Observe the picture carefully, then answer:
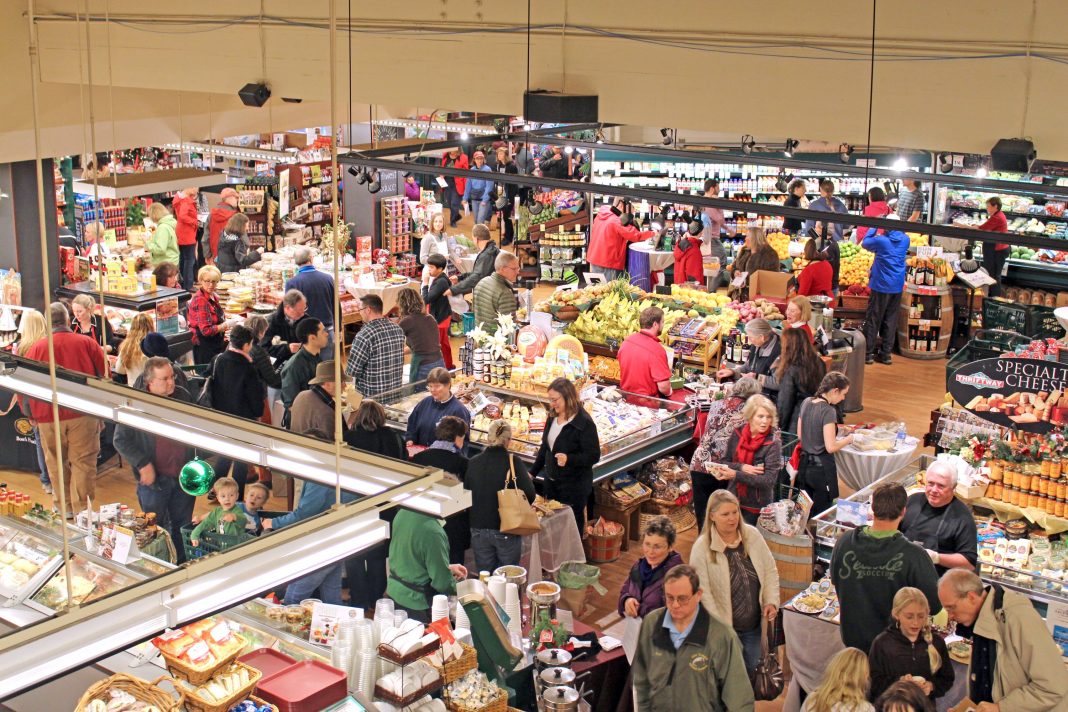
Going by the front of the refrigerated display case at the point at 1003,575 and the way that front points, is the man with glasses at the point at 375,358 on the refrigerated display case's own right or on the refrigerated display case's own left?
on the refrigerated display case's own right

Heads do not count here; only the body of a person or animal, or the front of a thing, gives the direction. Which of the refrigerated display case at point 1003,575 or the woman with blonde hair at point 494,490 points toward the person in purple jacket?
the refrigerated display case

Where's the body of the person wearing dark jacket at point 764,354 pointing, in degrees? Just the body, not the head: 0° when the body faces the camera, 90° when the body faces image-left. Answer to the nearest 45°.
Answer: approximately 45°

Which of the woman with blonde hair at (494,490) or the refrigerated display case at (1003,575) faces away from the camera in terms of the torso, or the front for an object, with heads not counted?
the woman with blonde hair

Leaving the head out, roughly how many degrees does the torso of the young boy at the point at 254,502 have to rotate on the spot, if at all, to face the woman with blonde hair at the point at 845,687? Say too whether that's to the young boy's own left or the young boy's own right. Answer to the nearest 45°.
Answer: approximately 45° to the young boy's own left

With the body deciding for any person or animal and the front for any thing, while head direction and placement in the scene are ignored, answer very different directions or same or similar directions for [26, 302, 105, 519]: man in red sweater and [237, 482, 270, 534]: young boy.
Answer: very different directions

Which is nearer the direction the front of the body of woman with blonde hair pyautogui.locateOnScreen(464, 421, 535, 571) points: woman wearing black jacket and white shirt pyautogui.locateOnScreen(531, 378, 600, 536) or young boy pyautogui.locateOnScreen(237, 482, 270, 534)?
the woman wearing black jacket and white shirt

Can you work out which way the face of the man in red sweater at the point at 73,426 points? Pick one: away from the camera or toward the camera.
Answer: away from the camera

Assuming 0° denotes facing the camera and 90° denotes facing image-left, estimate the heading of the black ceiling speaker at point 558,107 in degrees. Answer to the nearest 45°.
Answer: approximately 0°
